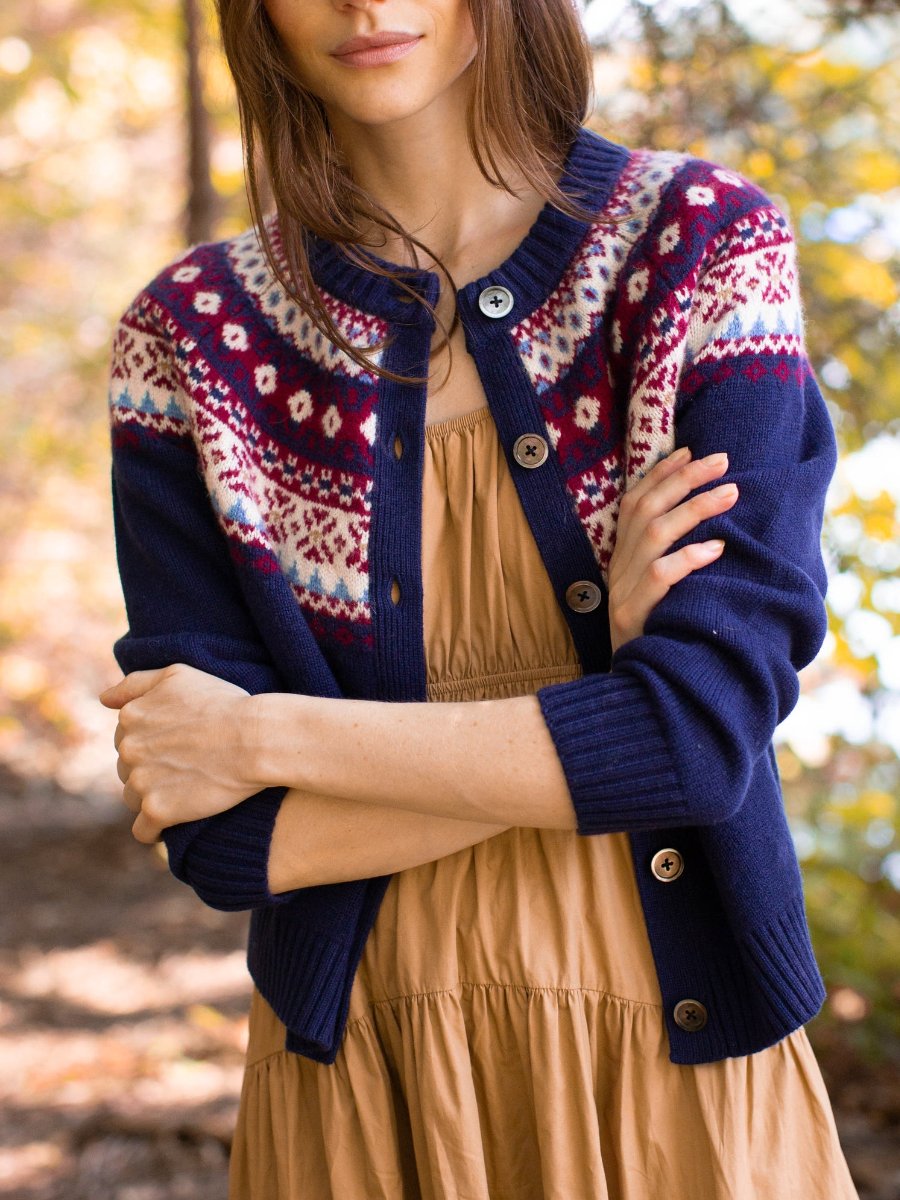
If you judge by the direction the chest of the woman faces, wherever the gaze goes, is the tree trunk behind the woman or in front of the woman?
behind

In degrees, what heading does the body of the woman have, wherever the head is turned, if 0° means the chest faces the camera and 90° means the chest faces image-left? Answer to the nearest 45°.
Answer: approximately 0°

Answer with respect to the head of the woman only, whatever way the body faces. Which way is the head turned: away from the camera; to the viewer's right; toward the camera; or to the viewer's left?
toward the camera
